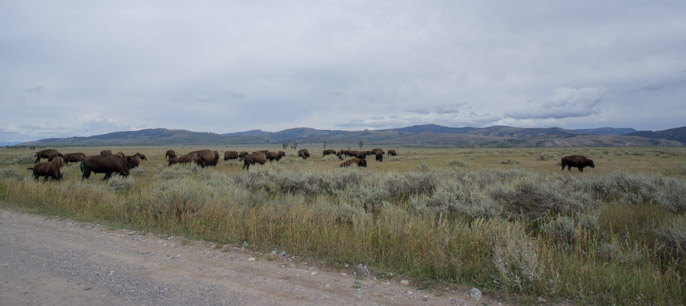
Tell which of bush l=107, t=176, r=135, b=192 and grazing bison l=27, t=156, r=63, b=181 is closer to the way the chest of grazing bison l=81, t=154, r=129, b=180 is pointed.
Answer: the bush

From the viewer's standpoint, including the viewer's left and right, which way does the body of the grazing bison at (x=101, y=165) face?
facing to the right of the viewer

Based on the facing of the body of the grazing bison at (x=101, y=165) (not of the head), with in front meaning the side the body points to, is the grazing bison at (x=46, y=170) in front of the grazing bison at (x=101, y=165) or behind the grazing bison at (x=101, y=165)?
behind

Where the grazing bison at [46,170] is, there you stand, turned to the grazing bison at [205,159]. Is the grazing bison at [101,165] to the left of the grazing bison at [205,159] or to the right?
right

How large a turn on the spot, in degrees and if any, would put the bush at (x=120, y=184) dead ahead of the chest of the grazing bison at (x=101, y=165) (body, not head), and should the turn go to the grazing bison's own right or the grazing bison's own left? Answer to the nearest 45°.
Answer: approximately 90° to the grazing bison's own right

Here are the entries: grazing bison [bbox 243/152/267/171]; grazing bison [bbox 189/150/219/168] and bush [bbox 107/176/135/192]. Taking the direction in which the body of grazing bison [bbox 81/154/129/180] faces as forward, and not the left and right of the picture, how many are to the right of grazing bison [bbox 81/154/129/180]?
1

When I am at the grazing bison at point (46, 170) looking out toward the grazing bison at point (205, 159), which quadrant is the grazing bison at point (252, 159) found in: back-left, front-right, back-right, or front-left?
front-right

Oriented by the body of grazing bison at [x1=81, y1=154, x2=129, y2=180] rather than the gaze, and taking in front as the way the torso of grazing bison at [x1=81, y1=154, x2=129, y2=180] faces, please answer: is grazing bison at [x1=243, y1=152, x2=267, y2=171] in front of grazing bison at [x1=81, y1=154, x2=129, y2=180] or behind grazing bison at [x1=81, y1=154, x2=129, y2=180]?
in front

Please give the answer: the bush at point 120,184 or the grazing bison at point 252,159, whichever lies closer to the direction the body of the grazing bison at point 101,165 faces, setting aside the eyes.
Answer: the grazing bison

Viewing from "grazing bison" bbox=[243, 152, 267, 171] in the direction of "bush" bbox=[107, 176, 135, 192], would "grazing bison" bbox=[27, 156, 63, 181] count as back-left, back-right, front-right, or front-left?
front-right

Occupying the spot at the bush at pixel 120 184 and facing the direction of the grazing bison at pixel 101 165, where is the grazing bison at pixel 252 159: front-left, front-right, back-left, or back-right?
front-right

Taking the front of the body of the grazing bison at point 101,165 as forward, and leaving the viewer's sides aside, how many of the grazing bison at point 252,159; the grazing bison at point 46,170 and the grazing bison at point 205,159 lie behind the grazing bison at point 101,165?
1

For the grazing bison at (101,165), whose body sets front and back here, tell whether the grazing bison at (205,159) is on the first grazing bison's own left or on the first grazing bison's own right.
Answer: on the first grazing bison's own left
